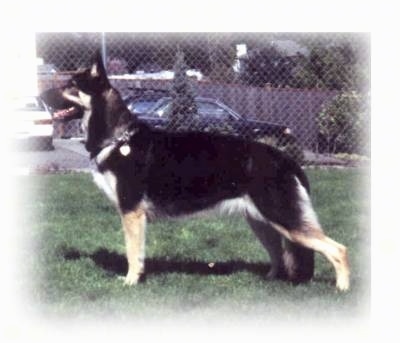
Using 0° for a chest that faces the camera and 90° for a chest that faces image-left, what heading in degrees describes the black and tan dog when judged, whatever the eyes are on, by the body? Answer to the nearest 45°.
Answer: approximately 90°
